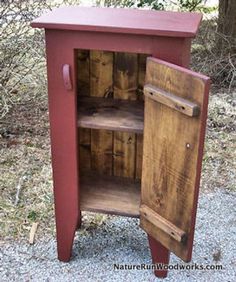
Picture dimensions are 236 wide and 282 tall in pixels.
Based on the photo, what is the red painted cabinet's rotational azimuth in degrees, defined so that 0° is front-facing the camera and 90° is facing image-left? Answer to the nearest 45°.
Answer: approximately 0°
